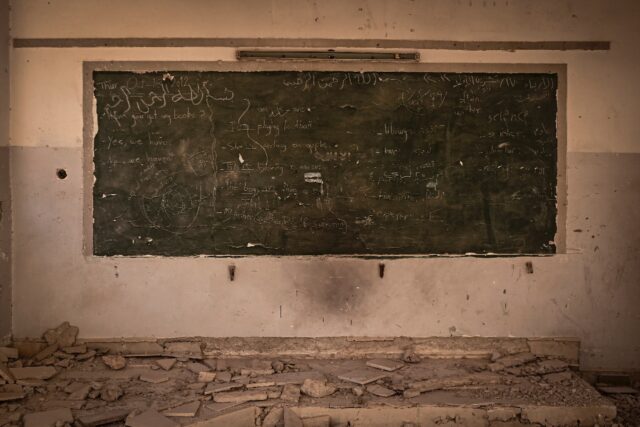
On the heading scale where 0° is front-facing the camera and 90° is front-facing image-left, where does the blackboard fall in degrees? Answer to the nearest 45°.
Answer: approximately 0°

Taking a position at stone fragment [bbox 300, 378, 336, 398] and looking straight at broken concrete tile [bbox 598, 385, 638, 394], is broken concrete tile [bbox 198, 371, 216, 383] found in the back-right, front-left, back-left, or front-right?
back-left

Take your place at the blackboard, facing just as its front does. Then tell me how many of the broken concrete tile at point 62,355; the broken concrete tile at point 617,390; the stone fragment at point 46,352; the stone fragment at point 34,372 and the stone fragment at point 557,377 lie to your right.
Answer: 3

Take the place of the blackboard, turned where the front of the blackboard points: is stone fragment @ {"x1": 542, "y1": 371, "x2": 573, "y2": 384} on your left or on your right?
on your left

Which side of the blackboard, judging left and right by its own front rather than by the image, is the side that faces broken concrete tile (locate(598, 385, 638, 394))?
left

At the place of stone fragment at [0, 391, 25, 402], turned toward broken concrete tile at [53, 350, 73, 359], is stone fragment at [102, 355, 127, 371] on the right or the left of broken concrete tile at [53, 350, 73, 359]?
right

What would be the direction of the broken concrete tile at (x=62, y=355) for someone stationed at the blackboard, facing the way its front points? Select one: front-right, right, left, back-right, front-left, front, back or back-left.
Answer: right

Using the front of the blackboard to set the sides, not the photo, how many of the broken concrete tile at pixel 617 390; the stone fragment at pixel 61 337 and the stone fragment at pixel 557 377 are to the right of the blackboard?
1
